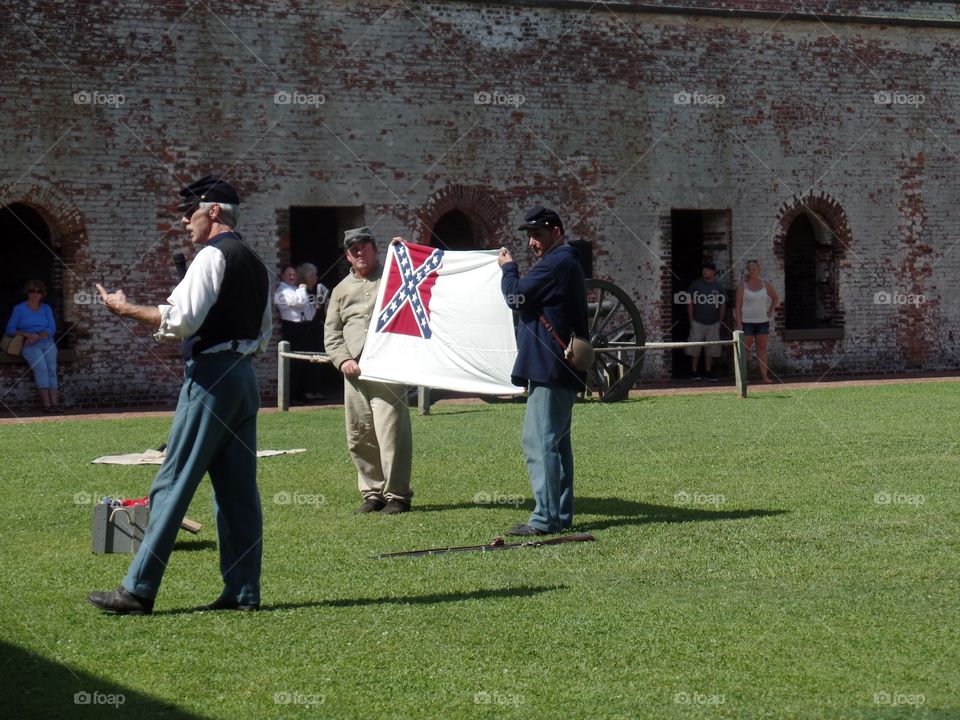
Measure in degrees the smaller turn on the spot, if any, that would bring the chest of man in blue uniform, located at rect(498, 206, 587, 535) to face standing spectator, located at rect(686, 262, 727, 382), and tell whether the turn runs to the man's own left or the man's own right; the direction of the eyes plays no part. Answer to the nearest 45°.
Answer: approximately 90° to the man's own right

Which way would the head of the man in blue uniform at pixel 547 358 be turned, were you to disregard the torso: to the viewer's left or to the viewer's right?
to the viewer's left

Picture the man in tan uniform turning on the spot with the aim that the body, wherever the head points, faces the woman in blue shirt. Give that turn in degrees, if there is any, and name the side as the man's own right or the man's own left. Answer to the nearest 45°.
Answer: approximately 135° to the man's own right

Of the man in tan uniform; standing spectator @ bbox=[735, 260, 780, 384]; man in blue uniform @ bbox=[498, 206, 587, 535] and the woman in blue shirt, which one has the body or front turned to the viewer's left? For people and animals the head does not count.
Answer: the man in blue uniform

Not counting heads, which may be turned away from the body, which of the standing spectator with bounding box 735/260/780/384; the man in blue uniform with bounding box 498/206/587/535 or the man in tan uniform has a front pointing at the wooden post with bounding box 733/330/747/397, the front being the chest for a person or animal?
the standing spectator

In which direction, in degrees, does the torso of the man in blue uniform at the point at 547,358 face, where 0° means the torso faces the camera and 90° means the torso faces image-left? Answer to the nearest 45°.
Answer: approximately 90°

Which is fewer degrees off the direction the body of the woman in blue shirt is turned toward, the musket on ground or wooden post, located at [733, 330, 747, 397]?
the musket on ground

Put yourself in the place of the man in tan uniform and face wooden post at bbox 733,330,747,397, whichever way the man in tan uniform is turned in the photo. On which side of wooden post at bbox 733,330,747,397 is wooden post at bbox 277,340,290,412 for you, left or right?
left

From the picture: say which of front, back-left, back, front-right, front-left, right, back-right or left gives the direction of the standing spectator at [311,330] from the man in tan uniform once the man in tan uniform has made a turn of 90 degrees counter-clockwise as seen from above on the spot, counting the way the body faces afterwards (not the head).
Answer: left
